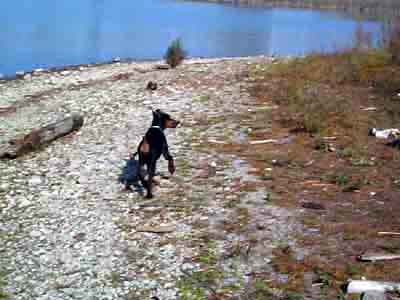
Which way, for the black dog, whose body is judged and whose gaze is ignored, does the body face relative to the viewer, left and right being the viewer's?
facing away from the viewer and to the right of the viewer

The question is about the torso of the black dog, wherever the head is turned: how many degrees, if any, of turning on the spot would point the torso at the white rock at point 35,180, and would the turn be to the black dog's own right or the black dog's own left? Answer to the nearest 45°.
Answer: approximately 90° to the black dog's own left

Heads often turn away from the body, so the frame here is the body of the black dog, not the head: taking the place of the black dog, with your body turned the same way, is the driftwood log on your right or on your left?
on your left

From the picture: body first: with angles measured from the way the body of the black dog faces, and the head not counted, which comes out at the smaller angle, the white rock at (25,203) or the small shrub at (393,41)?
the small shrub

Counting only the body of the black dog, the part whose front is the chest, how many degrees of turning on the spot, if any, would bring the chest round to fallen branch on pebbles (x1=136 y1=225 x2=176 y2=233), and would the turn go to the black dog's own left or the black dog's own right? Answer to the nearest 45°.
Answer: approximately 135° to the black dog's own right

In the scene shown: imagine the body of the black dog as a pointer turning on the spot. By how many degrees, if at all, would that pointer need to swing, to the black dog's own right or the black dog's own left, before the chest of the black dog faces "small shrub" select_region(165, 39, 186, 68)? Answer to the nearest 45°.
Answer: approximately 45° to the black dog's own left

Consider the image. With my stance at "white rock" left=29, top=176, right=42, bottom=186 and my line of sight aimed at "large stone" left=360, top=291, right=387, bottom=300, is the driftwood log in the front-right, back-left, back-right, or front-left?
back-left

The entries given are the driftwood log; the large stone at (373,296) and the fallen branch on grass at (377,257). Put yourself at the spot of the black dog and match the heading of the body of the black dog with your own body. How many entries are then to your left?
1

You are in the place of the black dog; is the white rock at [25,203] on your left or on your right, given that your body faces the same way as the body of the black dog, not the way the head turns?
on your left

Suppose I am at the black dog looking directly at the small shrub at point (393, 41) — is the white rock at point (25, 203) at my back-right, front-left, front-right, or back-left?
back-left

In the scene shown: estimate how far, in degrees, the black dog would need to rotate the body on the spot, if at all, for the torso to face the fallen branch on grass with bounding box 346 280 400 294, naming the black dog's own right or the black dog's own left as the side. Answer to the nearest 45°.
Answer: approximately 90° to the black dog's own right

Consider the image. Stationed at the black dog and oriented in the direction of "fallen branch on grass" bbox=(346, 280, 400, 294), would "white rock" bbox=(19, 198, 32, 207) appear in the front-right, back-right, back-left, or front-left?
back-right

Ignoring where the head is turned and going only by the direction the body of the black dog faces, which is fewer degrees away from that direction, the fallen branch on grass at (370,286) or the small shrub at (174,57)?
the small shrub
